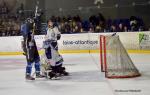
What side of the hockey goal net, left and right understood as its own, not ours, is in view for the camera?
left

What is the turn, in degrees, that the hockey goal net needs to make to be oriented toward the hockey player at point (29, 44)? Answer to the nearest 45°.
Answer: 0° — it already faces them

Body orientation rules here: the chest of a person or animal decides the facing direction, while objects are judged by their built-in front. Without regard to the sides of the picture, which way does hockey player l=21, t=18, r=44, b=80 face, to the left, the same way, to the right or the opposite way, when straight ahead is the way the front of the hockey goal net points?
the opposite way

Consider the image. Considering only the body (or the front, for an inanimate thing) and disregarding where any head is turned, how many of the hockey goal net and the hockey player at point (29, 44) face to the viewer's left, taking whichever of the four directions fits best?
1

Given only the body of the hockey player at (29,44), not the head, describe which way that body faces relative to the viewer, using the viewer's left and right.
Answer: facing to the right of the viewer

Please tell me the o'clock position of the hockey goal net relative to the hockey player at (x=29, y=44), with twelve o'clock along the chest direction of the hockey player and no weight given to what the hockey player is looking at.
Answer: The hockey goal net is roughly at 12 o'clock from the hockey player.

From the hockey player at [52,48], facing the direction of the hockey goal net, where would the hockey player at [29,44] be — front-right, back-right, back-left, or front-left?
back-right
